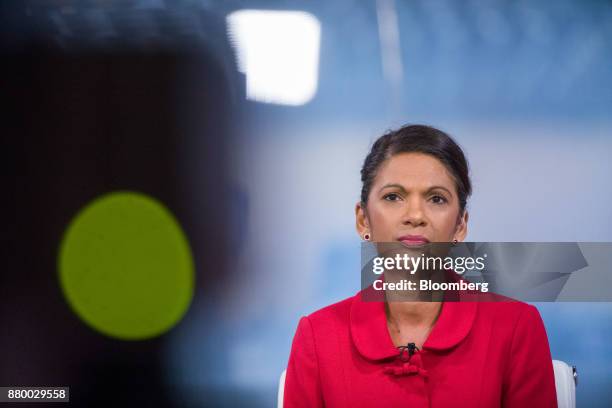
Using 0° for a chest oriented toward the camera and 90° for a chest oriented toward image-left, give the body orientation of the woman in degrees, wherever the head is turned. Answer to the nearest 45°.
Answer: approximately 0°
